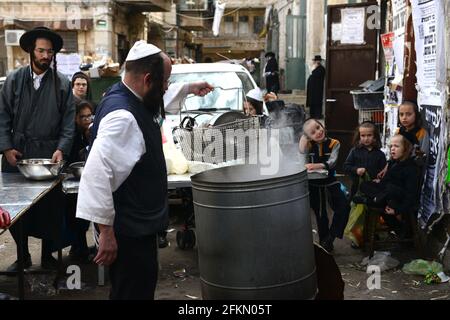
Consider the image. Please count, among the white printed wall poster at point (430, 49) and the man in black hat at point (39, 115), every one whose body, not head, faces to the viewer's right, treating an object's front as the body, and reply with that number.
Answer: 0

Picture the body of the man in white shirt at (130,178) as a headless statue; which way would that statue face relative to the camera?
to the viewer's right

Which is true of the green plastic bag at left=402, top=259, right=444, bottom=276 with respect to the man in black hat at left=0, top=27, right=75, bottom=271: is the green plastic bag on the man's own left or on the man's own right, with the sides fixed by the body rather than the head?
on the man's own left

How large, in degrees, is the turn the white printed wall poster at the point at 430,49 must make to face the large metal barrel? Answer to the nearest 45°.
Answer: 0° — it already faces it

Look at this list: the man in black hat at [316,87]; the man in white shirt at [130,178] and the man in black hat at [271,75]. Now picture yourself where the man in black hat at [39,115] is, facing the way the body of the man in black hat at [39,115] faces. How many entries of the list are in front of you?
1

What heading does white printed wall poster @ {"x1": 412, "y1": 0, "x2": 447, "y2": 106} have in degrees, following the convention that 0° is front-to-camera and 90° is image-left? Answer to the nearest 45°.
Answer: approximately 0°

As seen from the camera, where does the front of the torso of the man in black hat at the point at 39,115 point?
toward the camera

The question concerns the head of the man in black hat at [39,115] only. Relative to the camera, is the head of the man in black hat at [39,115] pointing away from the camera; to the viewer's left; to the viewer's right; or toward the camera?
toward the camera
